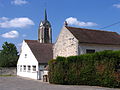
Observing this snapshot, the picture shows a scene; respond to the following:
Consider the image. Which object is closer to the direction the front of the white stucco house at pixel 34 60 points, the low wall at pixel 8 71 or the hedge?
the low wall

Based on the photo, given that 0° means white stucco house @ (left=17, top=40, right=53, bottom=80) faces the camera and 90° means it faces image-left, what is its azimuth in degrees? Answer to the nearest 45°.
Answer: approximately 45°

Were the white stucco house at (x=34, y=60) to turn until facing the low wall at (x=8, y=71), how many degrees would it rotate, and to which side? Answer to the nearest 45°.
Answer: approximately 90° to its right
